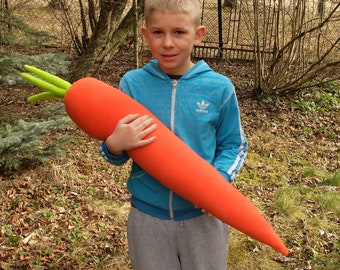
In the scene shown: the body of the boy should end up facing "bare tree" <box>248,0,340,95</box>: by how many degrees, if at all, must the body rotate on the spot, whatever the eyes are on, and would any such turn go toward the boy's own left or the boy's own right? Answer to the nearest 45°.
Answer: approximately 180°

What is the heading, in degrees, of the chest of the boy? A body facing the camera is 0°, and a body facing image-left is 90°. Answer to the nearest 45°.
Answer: approximately 0°
